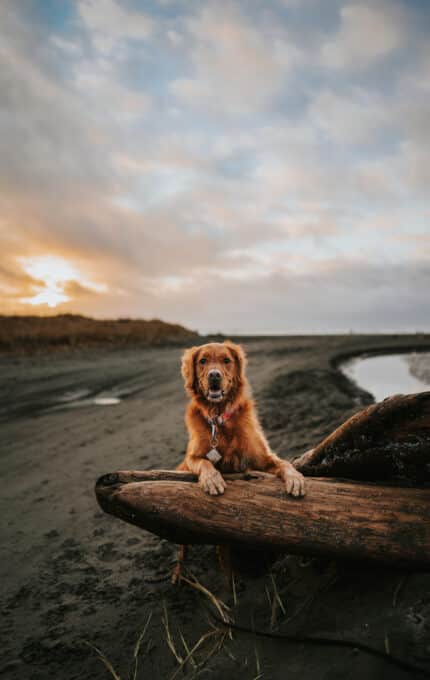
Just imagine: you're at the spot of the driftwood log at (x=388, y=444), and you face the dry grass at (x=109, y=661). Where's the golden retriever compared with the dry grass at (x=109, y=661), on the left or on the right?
right

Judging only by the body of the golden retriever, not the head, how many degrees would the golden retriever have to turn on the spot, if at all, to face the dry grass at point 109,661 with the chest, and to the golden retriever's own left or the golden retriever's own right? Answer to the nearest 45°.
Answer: approximately 45° to the golden retriever's own right

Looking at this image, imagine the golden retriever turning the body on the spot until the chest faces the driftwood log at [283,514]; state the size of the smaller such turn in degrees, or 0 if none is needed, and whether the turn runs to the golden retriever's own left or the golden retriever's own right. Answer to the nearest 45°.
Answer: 0° — it already faces it

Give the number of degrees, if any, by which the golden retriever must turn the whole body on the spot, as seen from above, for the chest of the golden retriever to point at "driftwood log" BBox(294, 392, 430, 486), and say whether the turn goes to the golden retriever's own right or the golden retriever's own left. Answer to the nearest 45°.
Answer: approximately 45° to the golden retriever's own left

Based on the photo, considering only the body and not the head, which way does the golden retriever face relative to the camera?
toward the camera
